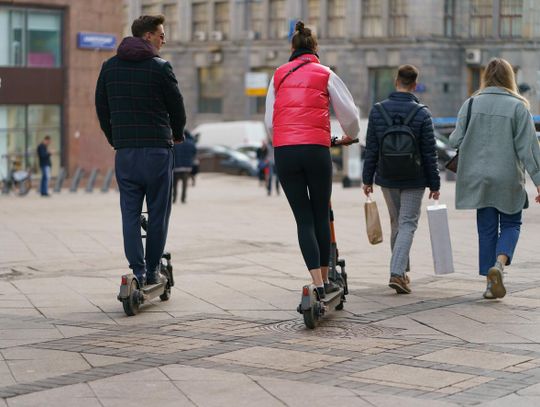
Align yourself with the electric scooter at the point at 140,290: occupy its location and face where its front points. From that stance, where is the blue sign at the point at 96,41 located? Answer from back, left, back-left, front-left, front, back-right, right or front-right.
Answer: front-left

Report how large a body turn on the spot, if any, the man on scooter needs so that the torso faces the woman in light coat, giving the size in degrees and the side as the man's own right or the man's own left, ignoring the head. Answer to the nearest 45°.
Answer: approximately 90° to the man's own right

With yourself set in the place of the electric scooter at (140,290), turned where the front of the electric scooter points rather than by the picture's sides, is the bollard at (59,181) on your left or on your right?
on your left

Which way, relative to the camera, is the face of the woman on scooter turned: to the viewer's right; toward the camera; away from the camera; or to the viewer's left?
away from the camera

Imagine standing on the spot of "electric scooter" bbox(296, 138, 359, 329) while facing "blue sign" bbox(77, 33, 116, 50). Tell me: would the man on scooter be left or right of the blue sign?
left

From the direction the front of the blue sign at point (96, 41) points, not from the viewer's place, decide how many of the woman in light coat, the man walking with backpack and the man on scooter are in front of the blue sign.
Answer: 3

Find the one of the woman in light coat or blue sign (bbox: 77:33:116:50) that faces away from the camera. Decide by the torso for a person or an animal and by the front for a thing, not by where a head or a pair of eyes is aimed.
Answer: the woman in light coat

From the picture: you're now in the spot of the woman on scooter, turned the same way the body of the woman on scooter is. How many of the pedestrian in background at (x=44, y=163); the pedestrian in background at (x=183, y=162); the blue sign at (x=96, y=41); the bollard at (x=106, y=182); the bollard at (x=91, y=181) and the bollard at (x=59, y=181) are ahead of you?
6

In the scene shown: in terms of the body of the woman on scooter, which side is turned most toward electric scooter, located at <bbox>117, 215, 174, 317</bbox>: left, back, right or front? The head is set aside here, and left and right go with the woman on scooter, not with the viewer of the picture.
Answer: left

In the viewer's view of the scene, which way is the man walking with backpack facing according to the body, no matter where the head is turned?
away from the camera

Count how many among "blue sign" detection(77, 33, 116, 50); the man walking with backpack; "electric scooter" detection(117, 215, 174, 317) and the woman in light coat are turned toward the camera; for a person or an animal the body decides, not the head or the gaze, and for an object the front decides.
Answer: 1

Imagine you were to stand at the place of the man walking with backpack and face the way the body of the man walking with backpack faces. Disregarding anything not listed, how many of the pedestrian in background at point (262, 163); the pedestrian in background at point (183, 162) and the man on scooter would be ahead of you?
2

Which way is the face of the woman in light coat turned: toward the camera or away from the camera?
away from the camera

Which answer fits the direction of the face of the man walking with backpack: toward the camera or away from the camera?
away from the camera

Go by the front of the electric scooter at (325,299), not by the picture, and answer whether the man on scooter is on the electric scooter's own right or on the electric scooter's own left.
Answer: on the electric scooter's own left

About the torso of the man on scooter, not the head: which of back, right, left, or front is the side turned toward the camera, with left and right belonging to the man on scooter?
back

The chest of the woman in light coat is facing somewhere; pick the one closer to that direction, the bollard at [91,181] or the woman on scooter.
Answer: the bollard

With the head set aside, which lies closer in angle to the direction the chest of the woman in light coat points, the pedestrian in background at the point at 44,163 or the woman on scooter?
the pedestrian in background

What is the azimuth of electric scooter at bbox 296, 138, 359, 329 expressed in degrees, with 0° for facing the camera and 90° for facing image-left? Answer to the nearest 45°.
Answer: approximately 225°
